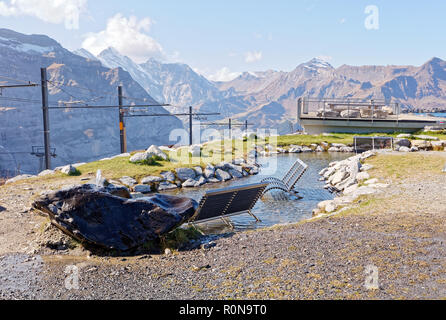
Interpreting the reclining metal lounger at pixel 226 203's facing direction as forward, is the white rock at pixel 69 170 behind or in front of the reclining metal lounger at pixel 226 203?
in front

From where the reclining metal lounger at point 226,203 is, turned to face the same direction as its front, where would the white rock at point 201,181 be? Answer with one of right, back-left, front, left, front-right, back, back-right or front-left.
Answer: front-right

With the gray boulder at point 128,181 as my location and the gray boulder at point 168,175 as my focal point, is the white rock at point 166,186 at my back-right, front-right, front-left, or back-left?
front-right

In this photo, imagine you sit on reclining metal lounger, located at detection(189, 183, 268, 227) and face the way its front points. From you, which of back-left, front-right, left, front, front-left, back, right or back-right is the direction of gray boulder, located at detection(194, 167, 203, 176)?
front-right

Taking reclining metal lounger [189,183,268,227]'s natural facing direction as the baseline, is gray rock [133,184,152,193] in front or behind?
in front
